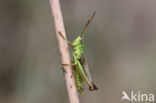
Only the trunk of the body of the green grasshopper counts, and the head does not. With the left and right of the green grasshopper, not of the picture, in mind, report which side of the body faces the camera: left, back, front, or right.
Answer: left
